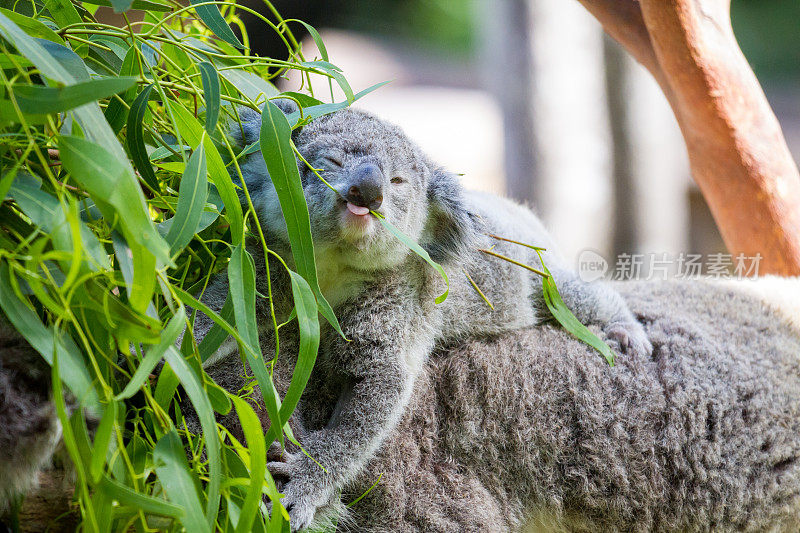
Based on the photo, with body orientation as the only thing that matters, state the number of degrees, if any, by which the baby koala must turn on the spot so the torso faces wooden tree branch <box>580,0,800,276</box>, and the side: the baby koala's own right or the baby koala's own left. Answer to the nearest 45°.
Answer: approximately 180°

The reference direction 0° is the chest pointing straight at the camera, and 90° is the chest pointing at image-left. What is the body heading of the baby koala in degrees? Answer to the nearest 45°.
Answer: approximately 45°
